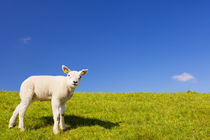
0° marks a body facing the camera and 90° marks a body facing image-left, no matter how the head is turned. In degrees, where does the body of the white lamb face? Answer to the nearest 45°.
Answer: approximately 270°
